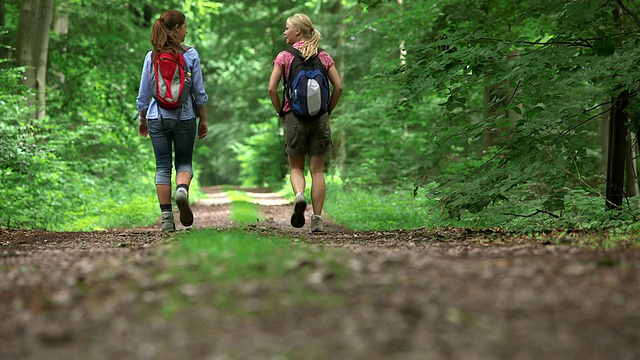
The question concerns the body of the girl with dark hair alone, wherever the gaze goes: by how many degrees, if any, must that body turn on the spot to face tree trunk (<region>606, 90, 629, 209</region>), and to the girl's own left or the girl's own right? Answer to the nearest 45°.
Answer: approximately 90° to the girl's own right

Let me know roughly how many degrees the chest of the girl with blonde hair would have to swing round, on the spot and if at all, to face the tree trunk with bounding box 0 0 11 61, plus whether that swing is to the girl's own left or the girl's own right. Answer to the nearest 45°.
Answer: approximately 45° to the girl's own left

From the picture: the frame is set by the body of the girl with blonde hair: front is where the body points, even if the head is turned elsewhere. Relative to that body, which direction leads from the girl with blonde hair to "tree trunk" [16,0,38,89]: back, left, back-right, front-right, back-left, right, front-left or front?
front-left

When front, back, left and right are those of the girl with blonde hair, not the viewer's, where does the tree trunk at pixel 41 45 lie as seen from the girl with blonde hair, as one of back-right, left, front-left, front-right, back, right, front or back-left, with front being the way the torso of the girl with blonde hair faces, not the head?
front-left

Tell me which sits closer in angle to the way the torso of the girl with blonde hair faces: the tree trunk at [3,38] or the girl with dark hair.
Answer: the tree trunk

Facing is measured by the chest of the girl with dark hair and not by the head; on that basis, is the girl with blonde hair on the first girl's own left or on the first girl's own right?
on the first girl's own right

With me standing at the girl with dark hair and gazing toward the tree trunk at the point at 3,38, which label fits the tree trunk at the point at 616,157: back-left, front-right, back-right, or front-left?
back-right

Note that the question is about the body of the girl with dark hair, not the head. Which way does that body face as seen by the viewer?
away from the camera

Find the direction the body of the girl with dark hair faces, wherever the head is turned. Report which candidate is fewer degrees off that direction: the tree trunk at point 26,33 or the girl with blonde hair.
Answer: the tree trunk

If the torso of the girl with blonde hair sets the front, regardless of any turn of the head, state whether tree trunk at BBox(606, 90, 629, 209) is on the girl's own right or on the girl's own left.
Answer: on the girl's own right

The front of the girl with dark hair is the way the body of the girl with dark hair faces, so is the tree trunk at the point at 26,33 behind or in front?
in front

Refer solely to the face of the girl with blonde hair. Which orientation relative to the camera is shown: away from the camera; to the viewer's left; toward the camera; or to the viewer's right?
to the viewer's left

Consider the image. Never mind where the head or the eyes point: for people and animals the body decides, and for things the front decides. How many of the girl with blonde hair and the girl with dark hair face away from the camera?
2

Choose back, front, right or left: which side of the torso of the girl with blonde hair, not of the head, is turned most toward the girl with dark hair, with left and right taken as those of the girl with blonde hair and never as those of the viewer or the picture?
left

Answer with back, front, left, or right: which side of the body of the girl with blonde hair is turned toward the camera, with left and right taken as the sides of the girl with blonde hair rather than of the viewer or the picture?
back
